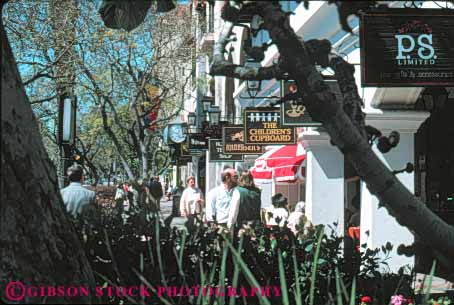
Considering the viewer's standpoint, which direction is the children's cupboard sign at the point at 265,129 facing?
facing the viewer

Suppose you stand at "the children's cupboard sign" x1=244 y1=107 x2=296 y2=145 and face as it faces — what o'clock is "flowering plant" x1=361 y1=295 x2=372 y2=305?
The flowering plant is roughly at 12 o'clock from the children's cupboard sign.

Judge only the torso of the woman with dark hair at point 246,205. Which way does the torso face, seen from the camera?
away from the camera

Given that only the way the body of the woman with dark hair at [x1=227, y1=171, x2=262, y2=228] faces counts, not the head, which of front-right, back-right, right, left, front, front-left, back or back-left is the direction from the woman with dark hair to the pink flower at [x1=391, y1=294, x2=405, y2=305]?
back
